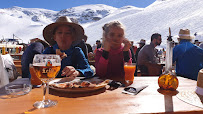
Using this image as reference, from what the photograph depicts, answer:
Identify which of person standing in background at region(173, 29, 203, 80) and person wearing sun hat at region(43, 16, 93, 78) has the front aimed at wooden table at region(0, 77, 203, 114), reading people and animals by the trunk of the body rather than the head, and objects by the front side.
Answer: the person wearing sun hat

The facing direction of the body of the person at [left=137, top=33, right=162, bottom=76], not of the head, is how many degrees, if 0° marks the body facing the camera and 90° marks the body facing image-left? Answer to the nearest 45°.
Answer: approximately 270°

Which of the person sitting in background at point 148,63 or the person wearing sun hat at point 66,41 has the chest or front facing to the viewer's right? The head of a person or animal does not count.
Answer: the person sitting in background

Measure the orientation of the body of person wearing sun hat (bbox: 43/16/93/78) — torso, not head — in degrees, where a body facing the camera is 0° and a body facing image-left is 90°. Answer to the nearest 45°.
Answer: approximately 0°

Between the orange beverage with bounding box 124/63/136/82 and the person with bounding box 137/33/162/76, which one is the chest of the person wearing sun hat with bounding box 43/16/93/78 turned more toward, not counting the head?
the orange beverage

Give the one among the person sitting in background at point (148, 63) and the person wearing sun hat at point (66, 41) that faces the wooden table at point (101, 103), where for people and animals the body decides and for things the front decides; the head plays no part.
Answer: the person wearing sun hat

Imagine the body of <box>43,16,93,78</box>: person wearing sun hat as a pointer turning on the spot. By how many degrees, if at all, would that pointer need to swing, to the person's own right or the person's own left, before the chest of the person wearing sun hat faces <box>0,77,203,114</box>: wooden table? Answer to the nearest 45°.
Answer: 0° — they already face it
